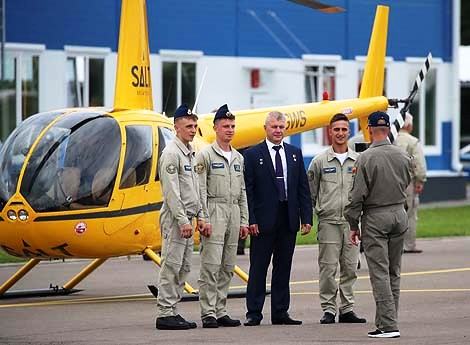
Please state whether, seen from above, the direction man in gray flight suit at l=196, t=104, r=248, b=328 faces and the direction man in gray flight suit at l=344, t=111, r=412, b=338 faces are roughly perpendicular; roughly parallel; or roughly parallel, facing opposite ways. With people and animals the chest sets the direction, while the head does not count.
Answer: roughly parallel, facing opposite ways

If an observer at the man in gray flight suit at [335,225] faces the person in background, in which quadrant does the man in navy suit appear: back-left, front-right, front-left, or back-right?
back-left

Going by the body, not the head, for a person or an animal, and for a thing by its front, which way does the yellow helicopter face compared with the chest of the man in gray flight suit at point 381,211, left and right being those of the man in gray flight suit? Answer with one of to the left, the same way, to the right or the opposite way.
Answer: to the left

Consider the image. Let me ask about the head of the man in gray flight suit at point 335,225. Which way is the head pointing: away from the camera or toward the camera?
toward the camera

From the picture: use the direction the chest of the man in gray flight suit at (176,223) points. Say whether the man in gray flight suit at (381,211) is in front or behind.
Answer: in front

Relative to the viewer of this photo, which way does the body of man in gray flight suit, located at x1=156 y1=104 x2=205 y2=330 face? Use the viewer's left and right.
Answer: facing the viewer and to the right of the viewer

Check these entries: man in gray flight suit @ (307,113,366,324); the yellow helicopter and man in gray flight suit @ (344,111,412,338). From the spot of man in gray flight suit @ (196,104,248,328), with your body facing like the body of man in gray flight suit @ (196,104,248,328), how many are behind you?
1

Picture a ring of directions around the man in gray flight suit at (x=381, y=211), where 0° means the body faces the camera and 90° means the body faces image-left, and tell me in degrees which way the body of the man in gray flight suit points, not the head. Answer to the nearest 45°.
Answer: approximately 135°

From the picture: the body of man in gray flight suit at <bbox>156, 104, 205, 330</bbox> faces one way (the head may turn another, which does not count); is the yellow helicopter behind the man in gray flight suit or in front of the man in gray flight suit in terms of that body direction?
behind

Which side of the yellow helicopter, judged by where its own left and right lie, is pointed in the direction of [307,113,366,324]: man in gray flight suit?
left

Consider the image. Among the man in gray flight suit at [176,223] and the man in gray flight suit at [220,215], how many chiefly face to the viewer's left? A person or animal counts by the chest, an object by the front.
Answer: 0

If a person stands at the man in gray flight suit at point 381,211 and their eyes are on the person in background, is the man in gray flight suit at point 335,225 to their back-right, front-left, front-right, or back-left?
front-left

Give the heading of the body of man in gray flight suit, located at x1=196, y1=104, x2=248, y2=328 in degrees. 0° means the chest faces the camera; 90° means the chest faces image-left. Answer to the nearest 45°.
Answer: approximately 315°

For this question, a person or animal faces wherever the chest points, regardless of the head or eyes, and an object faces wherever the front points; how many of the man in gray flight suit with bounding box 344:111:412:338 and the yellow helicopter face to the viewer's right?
0

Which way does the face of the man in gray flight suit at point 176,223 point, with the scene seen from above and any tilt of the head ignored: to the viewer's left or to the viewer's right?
to the viewer's right

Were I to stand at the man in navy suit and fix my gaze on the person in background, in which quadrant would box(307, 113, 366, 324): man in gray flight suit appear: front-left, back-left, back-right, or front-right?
front-right

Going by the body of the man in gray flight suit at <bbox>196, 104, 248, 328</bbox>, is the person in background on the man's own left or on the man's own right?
on the man's own left
